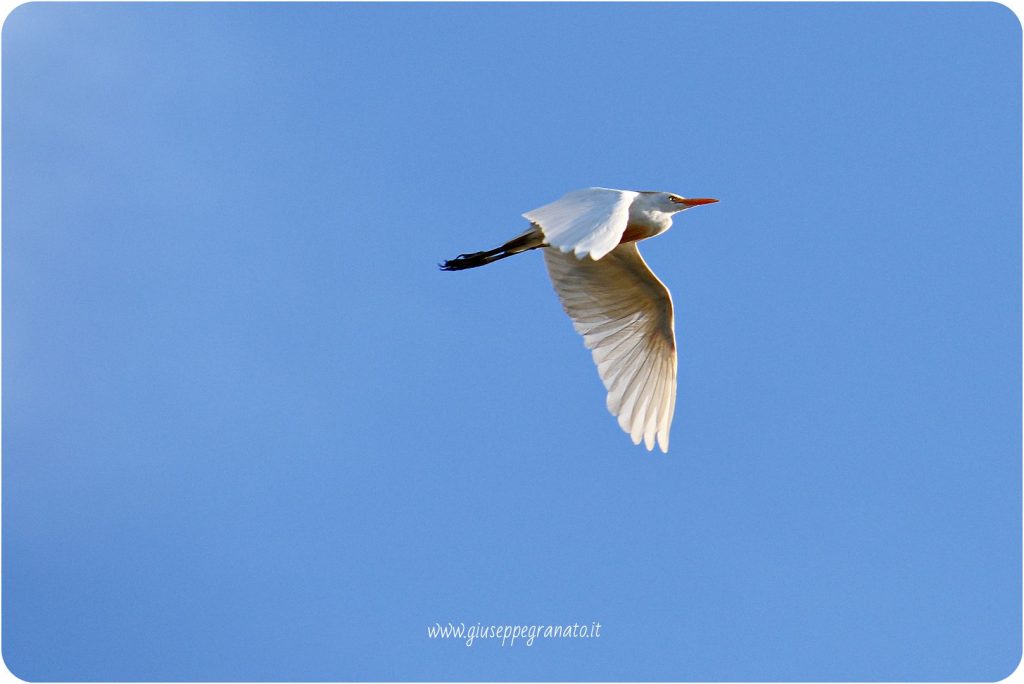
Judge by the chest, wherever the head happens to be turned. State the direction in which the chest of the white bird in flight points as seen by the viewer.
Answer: to the viewer's right
